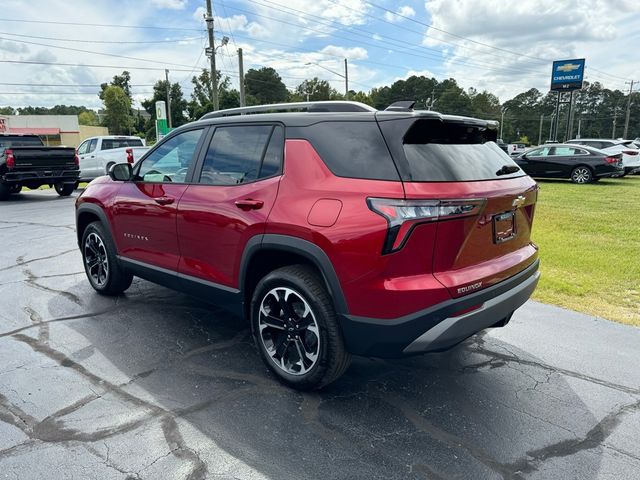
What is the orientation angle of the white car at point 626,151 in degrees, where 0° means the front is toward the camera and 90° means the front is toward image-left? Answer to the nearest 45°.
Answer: approximately 135°

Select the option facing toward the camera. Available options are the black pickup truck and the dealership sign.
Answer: the dealership sign

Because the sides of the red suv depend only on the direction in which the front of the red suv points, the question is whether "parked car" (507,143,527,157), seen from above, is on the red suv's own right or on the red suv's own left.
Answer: on the red suv's own right

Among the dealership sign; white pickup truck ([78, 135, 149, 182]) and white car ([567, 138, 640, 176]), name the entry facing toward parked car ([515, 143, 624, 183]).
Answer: the dealership sign

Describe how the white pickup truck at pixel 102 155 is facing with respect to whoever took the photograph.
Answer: facing away from the viewer and to the left of the viewer

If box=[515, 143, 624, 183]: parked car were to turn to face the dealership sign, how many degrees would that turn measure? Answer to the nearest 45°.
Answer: approximately 45° to its right

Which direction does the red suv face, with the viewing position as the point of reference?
facing away from the viewer and to the left of the viewer

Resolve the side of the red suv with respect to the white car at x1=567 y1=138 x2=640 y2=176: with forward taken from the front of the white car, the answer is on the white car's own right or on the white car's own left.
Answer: on the white car's own left

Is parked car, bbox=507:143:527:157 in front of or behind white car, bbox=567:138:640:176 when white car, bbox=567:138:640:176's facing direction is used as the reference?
in front

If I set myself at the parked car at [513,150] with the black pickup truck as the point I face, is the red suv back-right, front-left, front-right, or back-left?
front-left

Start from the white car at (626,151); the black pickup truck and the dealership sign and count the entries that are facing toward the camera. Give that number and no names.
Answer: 1

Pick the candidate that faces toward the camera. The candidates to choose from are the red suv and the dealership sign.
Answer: the dealership sign

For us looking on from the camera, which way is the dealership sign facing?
facing the viewer

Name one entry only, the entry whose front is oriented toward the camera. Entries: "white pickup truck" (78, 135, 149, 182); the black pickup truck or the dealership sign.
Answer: the dealership sign

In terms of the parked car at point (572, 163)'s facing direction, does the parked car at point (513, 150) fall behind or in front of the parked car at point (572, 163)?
in front
